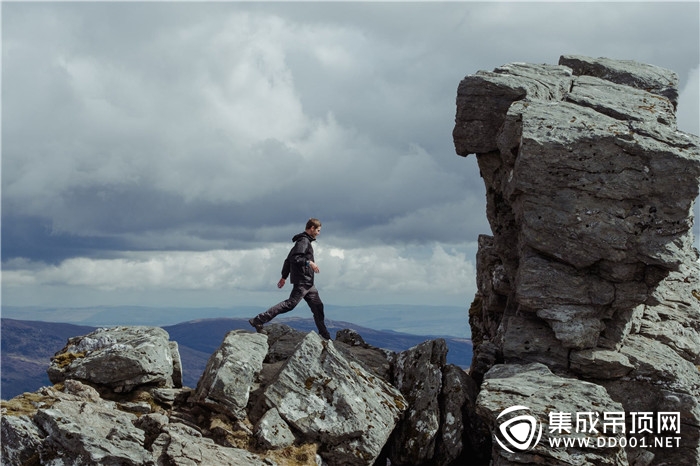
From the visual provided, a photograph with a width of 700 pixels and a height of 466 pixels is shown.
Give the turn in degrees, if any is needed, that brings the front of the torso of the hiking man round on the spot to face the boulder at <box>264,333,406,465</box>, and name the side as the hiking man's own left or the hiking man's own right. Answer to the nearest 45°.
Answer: approximately 90° to the hiking man's own right

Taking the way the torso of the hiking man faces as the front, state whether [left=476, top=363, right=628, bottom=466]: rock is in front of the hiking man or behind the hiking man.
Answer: in front

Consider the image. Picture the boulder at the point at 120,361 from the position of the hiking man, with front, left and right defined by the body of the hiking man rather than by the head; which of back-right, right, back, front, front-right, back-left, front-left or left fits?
back

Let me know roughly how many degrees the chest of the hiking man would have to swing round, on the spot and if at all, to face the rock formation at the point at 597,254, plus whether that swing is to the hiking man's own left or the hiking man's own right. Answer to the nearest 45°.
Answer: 0° — they already face it

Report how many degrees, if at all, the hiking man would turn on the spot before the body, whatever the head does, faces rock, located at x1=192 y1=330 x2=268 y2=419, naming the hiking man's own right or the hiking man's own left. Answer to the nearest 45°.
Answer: approximately 135° to the hiking man's own right

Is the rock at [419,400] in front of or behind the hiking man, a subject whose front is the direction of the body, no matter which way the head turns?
in front

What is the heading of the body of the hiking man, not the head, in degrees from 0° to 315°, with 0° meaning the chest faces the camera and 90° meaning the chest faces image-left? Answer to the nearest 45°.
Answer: approximately 270°

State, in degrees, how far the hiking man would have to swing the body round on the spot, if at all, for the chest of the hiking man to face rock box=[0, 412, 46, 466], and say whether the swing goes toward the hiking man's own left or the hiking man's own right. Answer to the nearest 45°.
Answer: approximately 135° to the hiking man's own right

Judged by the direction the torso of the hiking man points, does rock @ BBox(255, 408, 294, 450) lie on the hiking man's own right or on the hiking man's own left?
on the hiking man's own right
